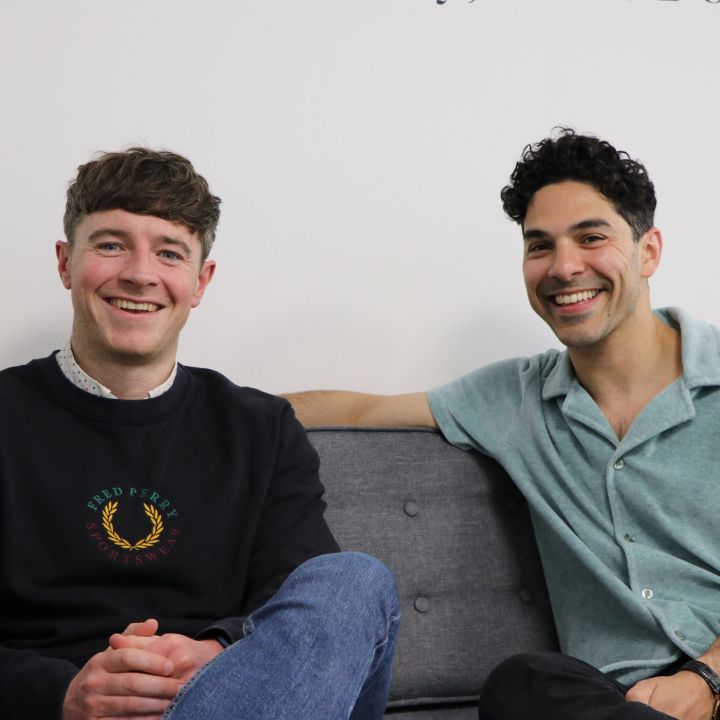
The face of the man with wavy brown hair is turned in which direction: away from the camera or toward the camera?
toward the camera

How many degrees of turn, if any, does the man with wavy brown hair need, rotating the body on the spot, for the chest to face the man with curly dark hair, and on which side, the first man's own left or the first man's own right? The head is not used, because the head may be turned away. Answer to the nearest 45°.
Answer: approximately 90° to the first man's own left

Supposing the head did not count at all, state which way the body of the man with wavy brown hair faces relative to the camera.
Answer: toward the camera
